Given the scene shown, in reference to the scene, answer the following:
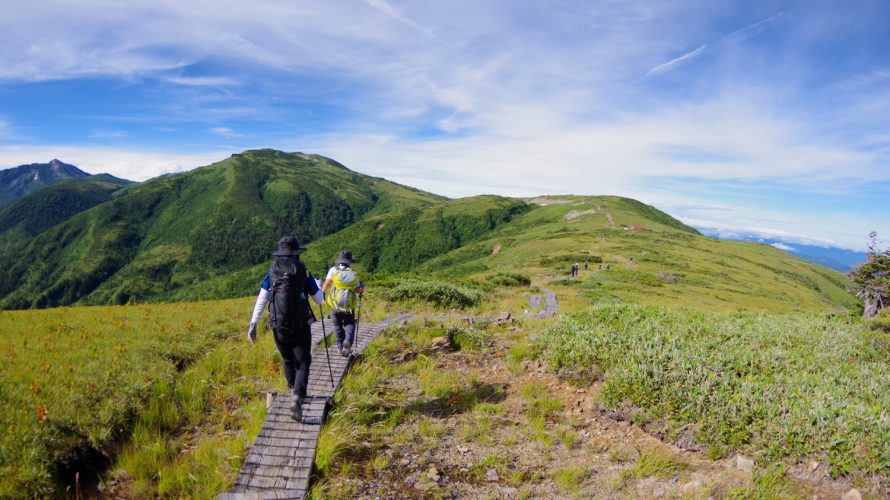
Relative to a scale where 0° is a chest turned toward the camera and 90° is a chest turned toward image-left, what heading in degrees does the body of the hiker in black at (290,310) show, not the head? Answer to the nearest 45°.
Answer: approximately 180°

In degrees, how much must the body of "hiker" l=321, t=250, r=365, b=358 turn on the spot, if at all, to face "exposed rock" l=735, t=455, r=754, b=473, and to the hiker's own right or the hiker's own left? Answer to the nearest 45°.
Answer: approximately 135° to the hiker's own right

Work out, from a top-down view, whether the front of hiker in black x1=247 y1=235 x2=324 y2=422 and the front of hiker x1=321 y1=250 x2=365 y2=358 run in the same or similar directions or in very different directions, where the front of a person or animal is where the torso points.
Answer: same or similar directions

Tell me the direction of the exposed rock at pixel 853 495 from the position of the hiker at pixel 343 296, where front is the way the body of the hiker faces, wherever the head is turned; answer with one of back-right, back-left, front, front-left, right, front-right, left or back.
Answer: back-right

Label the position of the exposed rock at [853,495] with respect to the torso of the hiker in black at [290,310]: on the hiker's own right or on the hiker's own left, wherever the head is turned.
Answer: on the hiker's own right

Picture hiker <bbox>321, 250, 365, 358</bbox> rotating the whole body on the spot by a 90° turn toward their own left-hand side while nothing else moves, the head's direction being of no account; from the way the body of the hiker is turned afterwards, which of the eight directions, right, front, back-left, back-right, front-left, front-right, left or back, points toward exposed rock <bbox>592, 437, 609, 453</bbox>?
back-left

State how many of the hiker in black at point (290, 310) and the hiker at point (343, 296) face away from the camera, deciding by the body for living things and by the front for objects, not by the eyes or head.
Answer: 2

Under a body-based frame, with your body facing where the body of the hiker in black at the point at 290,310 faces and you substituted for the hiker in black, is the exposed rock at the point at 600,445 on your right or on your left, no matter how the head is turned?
on your right

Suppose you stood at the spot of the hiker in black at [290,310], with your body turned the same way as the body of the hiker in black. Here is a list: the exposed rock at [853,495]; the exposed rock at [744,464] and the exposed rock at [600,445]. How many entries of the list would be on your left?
0

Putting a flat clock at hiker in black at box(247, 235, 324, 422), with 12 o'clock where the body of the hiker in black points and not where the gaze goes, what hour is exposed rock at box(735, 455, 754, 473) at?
The exposed rock is roughly at 4 o'clock from the hiker in black.

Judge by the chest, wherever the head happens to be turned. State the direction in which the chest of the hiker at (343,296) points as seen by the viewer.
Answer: away from the camera

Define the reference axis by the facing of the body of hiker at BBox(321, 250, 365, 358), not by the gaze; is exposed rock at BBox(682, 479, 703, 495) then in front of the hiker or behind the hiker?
behind

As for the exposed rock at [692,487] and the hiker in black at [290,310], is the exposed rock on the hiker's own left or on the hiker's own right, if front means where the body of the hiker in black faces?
on the hiker's own right
